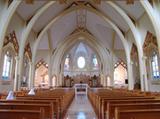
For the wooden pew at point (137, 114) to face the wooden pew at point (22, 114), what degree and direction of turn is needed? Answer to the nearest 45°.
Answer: approximately 90° to its left

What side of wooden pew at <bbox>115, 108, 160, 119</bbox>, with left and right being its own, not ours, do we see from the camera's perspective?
back

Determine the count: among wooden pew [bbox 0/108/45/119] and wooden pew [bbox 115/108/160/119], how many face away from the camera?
2

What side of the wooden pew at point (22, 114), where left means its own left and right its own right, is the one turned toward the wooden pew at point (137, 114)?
right

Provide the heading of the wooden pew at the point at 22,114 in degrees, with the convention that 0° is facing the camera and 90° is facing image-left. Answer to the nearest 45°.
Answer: approximately 180°
